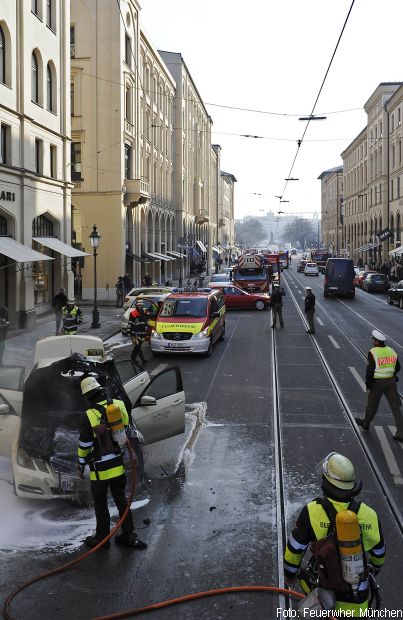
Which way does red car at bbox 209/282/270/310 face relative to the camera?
to the viewer's right

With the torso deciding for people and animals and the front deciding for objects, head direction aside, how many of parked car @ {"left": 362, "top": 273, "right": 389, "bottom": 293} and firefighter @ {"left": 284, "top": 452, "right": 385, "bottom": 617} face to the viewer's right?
0

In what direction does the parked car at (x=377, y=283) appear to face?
away from the camera

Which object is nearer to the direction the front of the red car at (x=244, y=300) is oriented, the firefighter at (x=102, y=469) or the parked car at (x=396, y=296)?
the parked car

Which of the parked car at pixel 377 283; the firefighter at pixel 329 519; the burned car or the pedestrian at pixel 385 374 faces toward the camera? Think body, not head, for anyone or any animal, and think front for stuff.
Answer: the burned car

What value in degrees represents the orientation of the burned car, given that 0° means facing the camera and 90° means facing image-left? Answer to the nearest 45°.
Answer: approximately 0°

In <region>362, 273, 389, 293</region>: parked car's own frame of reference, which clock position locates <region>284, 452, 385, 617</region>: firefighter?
The firefighter is roughly at 6 o'clock from the parked car.

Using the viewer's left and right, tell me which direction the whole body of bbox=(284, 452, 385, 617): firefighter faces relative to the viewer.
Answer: facing away from the viewer

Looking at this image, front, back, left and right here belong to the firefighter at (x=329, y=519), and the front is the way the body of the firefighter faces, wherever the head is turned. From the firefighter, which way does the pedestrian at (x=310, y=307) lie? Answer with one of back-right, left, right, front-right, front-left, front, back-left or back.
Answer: front

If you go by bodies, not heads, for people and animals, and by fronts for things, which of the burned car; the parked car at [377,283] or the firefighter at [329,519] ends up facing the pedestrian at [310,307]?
the firefighter

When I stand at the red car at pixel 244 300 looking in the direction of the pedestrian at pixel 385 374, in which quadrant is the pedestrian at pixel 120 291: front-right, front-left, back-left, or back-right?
back-right

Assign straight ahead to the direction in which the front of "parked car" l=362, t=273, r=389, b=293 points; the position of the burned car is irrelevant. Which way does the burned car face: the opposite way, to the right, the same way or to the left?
the opposite way

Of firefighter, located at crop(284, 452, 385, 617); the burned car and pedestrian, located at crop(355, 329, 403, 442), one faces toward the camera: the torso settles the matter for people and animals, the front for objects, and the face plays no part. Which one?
the burned car

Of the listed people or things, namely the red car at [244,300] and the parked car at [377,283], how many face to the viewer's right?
1

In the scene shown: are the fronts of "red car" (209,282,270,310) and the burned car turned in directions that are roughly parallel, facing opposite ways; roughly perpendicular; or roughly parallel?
roughly perpendicular
